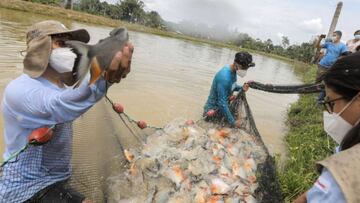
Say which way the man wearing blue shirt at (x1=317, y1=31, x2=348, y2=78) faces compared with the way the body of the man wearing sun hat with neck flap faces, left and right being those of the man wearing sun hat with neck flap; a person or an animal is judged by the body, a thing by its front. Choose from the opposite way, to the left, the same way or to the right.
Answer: the opposite way

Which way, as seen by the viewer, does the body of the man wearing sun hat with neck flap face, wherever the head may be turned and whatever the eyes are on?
to the viewer's right

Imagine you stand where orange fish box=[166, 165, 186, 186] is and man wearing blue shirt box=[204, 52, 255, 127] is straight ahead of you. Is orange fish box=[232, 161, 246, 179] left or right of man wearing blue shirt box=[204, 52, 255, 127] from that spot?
right

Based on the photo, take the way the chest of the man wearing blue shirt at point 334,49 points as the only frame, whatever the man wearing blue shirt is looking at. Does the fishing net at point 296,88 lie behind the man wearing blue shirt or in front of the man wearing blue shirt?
in front

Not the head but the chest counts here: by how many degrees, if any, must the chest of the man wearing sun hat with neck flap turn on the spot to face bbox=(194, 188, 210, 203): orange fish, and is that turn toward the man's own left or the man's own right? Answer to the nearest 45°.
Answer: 0° — they already face it

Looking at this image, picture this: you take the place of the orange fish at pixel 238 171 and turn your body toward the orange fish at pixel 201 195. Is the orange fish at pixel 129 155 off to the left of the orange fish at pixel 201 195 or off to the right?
right

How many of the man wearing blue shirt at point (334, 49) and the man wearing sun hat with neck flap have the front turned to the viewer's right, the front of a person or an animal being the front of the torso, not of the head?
1

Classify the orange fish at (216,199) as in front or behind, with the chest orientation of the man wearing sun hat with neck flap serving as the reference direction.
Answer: in front

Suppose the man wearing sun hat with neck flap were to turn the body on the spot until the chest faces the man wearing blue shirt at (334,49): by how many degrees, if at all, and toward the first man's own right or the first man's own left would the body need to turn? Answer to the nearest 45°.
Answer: approximately 45° to the first man's own left
